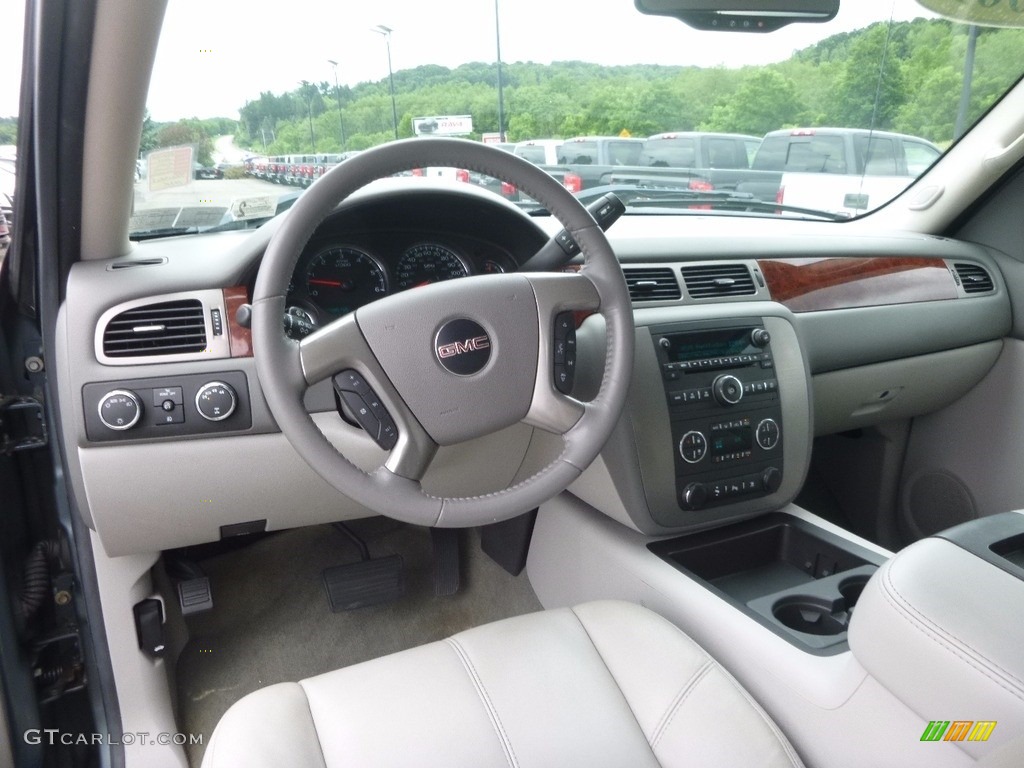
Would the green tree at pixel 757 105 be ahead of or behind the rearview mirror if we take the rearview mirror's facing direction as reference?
behind

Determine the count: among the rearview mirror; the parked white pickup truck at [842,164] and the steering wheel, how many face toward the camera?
2

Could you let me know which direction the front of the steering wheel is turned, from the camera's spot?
facing the viewer

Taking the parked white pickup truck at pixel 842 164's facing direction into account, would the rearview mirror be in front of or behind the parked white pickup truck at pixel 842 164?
behind

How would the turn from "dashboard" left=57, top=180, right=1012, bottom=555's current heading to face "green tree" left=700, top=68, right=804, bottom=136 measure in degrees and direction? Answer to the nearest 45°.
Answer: approximately 135° to its left

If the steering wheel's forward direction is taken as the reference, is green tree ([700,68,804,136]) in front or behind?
behind

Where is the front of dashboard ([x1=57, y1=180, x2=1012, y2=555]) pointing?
toward the camera

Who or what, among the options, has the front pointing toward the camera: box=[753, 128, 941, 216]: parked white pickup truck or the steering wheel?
the steering wheel

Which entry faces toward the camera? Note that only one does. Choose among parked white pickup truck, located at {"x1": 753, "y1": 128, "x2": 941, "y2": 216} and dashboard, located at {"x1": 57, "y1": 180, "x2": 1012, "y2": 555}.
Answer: the dashboard

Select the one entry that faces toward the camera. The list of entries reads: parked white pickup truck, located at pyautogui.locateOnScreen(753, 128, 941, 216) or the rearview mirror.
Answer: the rearview mirror

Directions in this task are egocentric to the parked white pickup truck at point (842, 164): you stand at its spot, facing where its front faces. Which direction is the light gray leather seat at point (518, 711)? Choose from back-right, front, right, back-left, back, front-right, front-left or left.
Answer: back-right

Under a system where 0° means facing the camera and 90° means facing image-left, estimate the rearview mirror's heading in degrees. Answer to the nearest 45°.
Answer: approximately 0°
